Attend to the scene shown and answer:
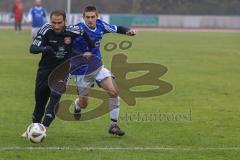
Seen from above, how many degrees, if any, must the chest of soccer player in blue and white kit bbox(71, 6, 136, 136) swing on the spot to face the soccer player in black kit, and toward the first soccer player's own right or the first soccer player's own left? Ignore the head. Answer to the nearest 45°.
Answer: approximately 45° to the first soccer player's own right

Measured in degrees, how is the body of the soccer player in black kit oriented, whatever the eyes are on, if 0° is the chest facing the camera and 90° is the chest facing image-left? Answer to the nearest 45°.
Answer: approximately 0°

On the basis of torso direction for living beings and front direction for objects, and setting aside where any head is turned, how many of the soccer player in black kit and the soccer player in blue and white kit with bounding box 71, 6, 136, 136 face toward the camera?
2

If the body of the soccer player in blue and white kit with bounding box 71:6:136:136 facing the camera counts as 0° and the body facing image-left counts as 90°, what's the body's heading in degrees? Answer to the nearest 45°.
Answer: approximately 0°
